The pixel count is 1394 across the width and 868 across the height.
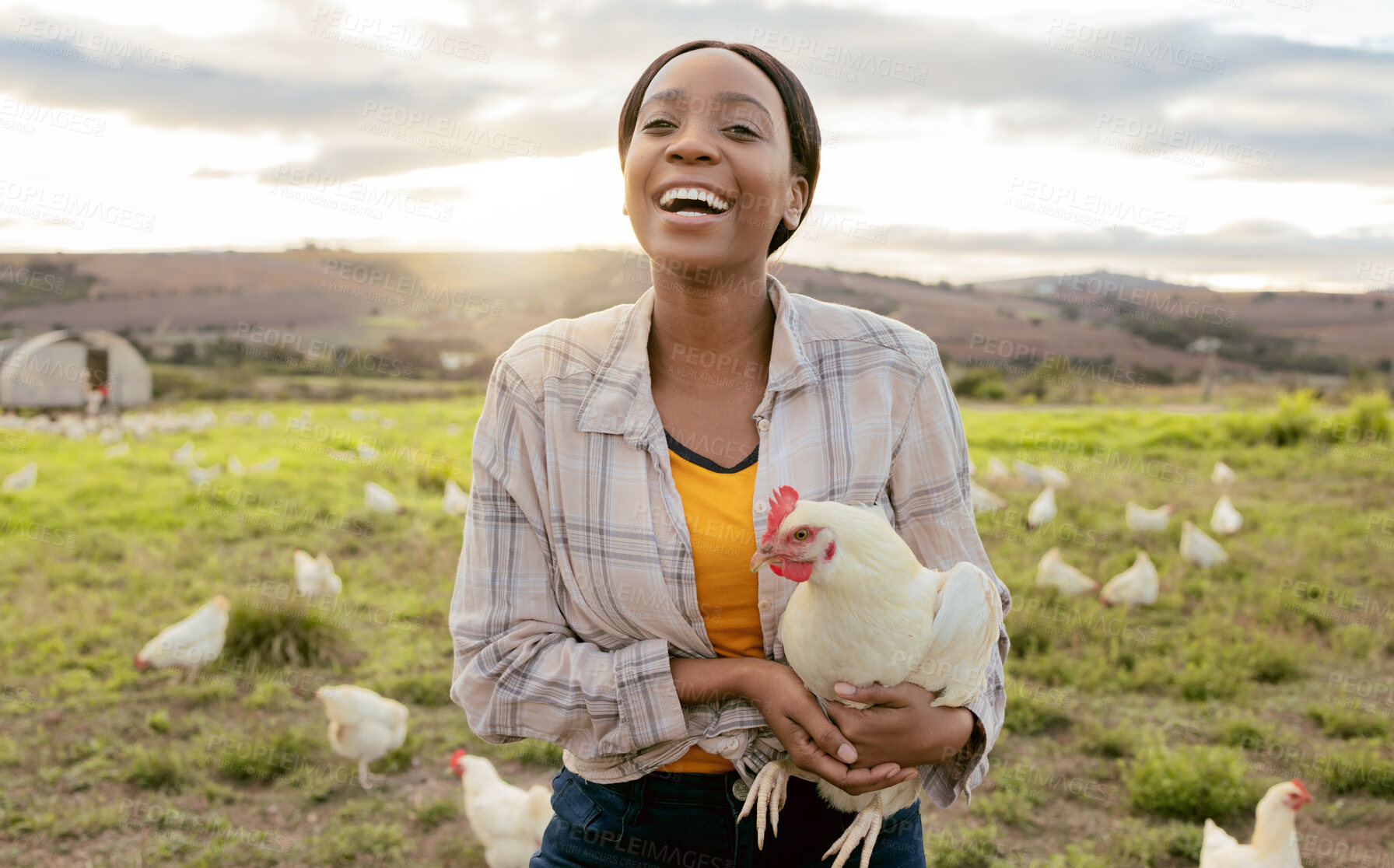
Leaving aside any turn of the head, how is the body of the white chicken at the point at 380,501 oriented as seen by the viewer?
to the viewer's right

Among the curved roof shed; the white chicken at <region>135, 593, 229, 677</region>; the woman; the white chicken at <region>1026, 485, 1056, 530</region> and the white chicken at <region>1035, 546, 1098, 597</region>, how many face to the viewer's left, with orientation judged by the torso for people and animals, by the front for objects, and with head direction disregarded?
2

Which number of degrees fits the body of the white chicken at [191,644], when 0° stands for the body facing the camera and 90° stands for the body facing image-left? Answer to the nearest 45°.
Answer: approximately 90°

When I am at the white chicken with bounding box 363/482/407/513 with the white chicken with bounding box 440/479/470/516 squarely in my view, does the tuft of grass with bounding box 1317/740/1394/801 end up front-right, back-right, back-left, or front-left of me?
front-right

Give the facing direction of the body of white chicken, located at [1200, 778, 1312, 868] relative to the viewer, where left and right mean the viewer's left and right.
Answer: facing to the right of the viewer

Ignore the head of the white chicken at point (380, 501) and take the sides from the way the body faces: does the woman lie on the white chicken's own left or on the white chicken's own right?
on the white chicken's own right

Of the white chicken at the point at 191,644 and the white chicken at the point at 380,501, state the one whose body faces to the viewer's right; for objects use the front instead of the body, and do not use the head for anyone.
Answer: the white chicken at the point at 380,501

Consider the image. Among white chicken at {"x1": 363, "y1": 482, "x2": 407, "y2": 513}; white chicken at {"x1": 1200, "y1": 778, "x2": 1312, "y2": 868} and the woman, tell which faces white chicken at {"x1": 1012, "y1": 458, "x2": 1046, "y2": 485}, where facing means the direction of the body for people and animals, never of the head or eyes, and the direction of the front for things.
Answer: white chicken at {"x1": 363, "y1": 482, "x2": 407, "y2": 513}

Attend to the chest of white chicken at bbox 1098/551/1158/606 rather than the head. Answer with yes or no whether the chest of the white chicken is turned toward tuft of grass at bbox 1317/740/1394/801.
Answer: no

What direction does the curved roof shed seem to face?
toward the camera

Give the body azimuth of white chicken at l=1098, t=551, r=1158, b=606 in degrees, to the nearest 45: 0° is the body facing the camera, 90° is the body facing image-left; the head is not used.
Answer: approximately 90°

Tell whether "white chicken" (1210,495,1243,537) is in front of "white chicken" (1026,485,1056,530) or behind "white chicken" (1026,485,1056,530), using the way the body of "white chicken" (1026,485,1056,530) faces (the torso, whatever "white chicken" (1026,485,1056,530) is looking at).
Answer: behind

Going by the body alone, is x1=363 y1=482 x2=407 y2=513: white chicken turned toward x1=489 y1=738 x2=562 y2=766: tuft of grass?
no

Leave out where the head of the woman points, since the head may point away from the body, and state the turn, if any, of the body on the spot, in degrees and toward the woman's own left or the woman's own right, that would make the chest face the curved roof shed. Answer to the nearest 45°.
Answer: approximately 135° to the woman's own right
